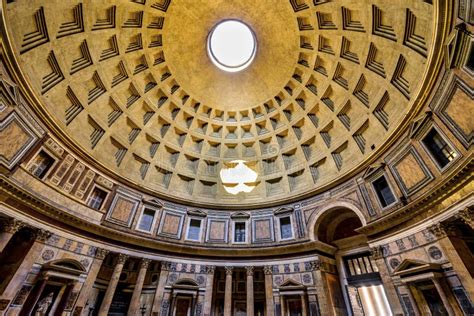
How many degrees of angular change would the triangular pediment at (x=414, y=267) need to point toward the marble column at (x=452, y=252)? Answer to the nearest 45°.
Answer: approximately 90° to its left

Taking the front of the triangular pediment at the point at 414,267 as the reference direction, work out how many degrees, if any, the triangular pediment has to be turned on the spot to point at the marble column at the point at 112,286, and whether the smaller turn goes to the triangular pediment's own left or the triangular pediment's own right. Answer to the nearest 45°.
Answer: approximately 45° to the triangular pediment's own right

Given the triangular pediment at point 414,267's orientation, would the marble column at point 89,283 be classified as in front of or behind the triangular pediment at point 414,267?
in front

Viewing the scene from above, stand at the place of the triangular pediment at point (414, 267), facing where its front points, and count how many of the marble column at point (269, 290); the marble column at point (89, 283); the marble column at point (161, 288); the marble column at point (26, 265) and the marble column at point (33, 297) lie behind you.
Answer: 0

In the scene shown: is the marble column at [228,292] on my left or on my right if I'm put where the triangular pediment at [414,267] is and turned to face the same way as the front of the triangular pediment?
on my right

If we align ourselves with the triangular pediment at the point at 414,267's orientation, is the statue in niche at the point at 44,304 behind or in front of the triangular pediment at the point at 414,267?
in front

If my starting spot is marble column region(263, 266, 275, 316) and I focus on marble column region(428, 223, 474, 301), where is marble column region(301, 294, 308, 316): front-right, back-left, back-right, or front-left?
front-left

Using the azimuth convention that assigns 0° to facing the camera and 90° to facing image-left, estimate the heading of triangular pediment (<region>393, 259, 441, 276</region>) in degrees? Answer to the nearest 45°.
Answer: approximately 45°

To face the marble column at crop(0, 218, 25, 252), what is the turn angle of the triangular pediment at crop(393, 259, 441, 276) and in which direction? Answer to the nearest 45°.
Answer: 0° — it already faces it

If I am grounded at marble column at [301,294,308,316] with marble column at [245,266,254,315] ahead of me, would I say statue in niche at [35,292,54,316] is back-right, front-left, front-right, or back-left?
front-left

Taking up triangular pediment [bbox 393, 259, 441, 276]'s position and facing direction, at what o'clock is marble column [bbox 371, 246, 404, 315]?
The marble column is roughly at 3 o'clock from the triangular pediment.

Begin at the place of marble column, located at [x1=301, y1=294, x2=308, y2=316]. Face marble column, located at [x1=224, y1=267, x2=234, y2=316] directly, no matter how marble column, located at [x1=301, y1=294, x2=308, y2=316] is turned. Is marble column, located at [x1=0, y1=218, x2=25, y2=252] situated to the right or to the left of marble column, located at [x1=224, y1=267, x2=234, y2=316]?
left

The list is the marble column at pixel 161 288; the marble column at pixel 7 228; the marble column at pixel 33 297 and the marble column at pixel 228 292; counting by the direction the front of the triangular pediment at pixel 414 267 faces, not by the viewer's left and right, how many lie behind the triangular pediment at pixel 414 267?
0

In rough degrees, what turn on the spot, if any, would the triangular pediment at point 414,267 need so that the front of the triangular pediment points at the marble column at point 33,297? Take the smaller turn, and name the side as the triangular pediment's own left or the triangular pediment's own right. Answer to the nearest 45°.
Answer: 0° — it already faces it

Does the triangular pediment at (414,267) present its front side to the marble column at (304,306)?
no

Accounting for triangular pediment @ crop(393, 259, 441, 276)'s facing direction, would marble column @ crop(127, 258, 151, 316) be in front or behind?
in front

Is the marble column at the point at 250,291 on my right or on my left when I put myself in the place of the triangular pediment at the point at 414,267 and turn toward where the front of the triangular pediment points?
on my right

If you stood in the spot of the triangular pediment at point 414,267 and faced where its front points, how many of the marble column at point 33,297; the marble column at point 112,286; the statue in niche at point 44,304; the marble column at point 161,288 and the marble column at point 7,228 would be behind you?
0
